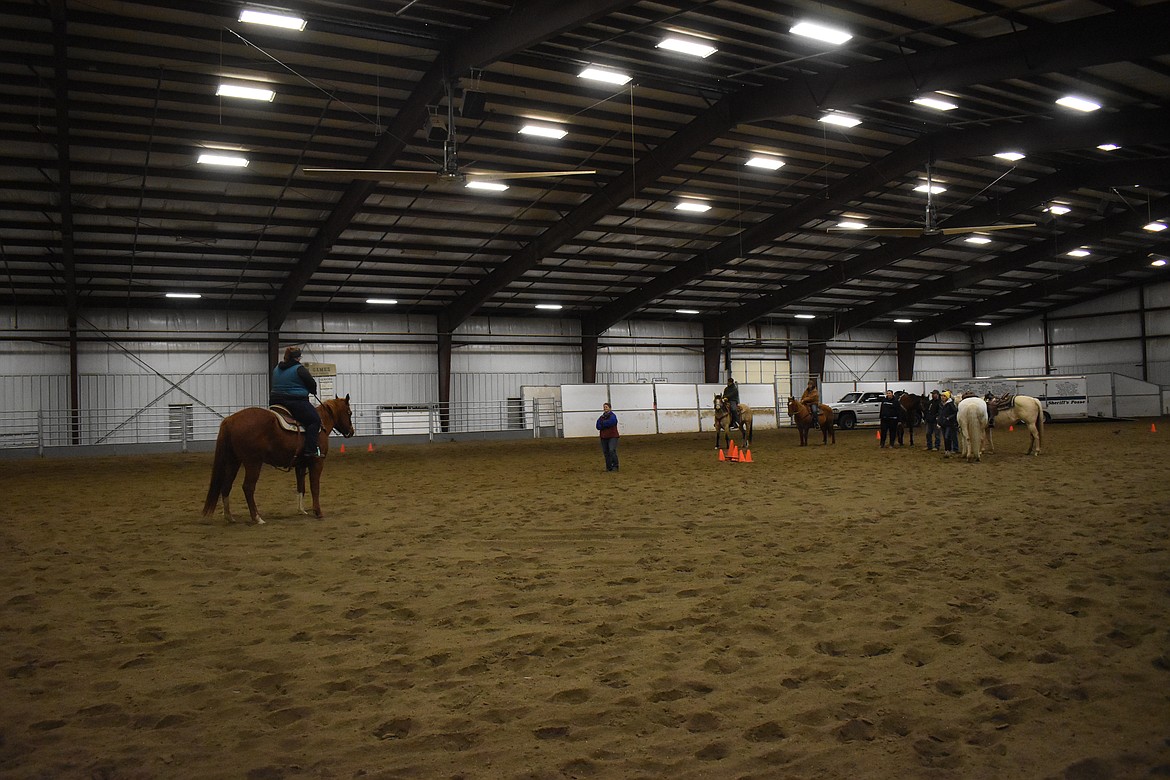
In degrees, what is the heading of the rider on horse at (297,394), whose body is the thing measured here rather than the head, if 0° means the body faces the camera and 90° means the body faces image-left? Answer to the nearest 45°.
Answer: approximately 225°

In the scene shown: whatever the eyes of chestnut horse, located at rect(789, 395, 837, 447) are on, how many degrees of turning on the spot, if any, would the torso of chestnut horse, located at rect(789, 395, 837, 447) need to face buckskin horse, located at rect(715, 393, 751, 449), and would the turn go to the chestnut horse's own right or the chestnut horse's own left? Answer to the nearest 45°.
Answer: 0° — it already faces it

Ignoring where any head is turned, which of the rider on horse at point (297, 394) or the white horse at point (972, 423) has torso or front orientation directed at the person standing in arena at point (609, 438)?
the rider on horse

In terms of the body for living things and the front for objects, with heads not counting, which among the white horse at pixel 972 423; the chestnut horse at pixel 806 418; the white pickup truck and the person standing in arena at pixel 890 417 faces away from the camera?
the white horse

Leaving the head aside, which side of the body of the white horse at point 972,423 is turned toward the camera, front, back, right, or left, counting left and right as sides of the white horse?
back

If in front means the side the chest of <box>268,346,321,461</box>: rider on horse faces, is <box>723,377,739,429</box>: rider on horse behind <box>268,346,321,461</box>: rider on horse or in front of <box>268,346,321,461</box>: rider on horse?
in front

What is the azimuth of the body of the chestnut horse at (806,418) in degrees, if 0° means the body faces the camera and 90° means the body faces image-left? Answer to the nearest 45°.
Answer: approximately 45°

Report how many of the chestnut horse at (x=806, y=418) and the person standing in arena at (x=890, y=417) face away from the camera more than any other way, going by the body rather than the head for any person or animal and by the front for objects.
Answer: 0

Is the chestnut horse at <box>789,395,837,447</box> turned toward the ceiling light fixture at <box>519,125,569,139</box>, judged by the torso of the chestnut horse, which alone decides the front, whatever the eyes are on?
yes

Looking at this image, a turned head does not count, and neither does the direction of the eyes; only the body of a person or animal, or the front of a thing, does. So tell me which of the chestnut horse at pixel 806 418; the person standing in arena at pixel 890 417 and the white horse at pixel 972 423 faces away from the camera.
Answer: the white horse

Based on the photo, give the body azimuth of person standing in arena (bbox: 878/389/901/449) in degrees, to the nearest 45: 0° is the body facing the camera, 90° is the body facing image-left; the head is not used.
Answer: approximately 0°
